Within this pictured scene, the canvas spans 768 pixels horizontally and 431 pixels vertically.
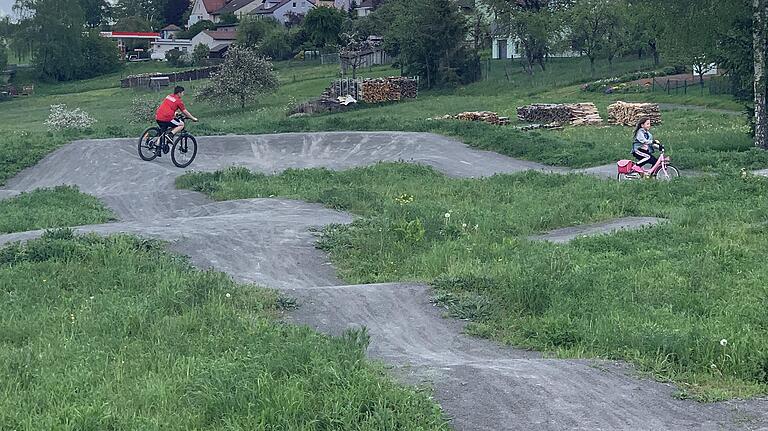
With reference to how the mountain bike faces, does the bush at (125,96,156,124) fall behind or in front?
behind

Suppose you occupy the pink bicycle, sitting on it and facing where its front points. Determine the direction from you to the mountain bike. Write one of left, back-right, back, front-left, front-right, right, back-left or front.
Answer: back

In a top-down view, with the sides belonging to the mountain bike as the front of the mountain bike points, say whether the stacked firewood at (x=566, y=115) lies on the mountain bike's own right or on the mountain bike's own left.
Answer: on the mountain bike's own left

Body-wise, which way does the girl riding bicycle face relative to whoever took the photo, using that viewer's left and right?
facing to the right of the viewer

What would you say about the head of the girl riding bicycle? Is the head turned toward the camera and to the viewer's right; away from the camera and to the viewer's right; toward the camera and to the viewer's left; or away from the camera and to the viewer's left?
toward the camera and to the viewer's right

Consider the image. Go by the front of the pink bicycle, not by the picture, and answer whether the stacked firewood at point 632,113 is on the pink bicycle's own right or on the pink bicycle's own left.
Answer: on the pink bicycle's own left
